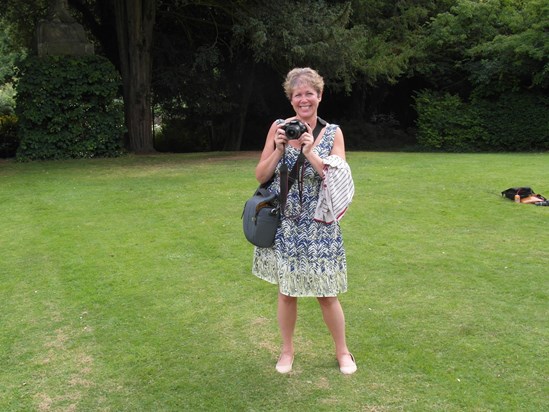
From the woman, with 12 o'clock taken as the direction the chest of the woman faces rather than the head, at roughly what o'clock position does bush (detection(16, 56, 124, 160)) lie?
The bush is roughly at 5 o'clock from the woman.

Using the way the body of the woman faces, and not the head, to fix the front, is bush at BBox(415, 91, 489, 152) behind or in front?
behind

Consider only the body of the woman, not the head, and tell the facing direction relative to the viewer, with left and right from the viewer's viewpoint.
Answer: facing the viewer

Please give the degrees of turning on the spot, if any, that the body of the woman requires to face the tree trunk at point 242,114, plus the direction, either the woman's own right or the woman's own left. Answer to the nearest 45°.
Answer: approximately 180°
